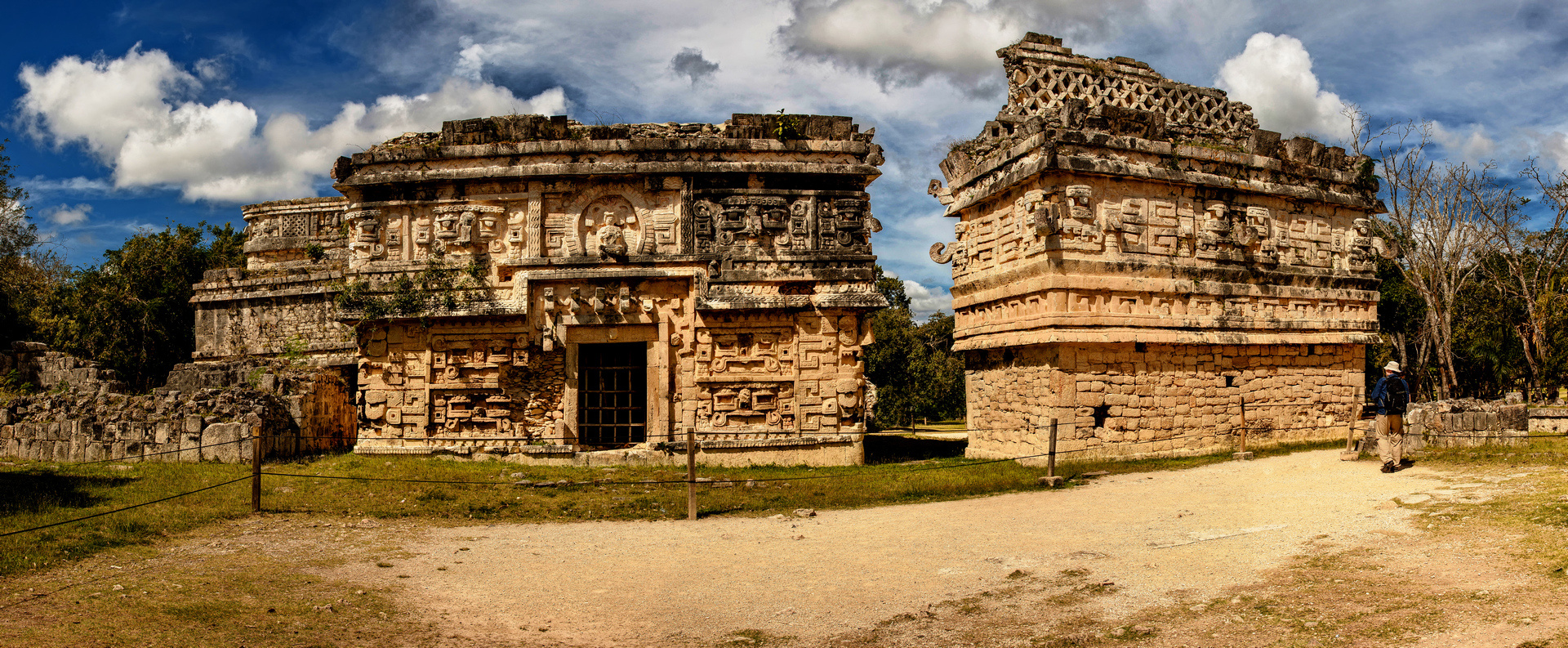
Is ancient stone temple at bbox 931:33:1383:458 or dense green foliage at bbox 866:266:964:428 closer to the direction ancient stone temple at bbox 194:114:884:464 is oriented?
the ancient stone temple

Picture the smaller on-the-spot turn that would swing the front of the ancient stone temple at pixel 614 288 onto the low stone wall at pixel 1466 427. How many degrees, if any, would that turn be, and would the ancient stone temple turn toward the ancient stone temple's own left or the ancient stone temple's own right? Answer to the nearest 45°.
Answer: approximately 45° to the ancient stone temple's own left

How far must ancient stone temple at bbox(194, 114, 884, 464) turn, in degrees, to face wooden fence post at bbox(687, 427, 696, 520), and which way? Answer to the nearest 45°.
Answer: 0° — it already faces it

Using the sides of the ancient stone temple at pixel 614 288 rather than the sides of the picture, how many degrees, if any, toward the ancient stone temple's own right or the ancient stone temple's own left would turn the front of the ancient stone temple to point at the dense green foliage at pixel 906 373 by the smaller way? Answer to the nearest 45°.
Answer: approximately 135° to the ancient stone temple's own left

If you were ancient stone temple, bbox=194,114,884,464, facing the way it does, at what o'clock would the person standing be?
The person standing is roughly at 10 o'clock from the ancient stone temple.

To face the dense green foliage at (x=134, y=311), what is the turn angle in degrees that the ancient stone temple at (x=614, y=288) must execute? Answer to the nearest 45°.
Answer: approximately 135° to its right

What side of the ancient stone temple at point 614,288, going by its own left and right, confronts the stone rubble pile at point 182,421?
right

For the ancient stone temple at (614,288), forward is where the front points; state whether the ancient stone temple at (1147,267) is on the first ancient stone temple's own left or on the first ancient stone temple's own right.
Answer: on the first ancient stone temple's own left

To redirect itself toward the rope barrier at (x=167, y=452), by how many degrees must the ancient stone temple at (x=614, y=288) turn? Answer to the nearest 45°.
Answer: approximately 90° to its right

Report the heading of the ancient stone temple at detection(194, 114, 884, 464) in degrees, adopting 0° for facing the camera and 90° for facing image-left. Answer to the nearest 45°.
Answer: approximately 0°
